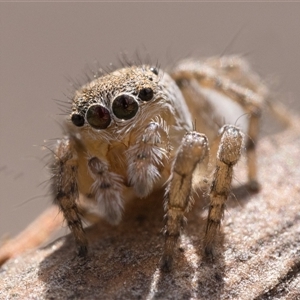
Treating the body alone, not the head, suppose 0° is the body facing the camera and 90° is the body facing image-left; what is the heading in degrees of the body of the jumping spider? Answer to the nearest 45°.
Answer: approximately 45°
